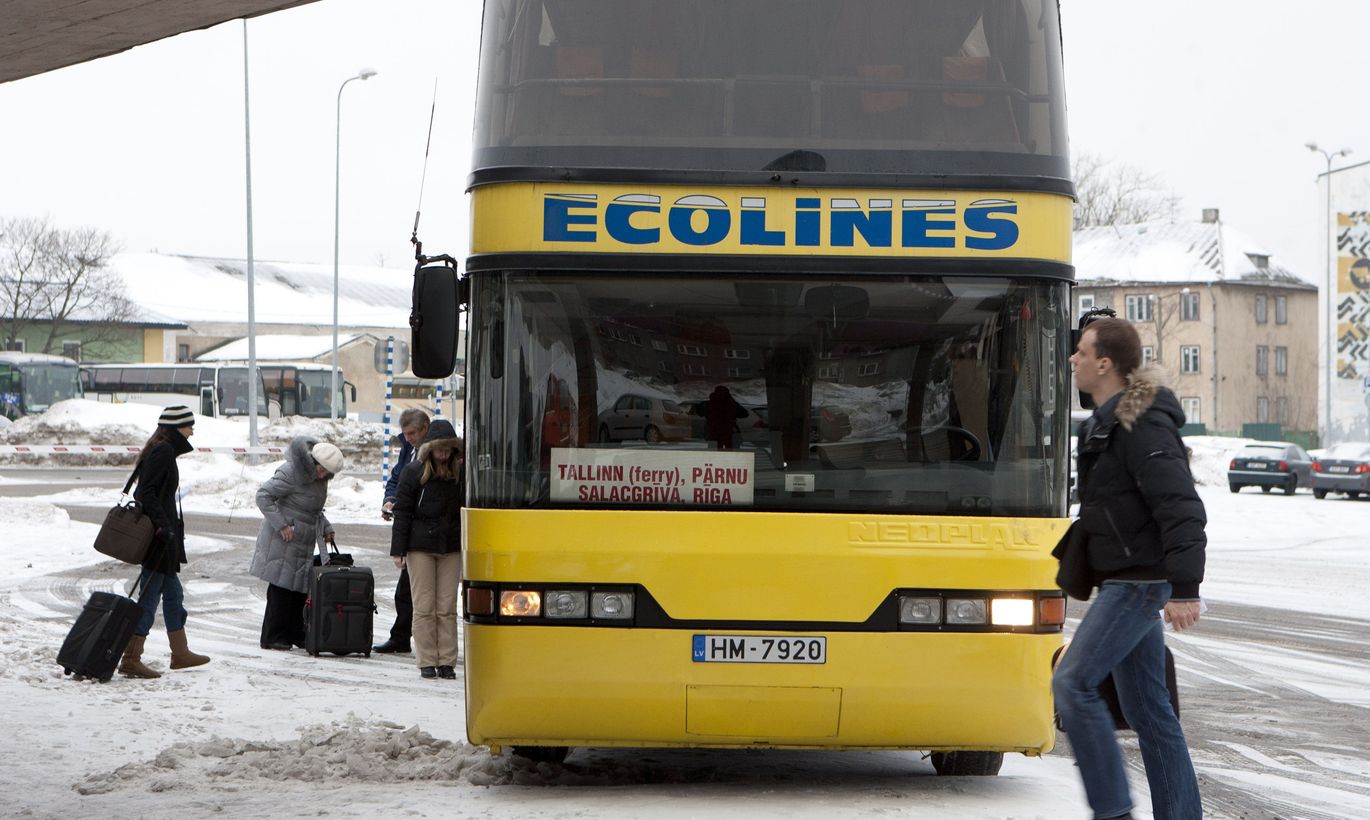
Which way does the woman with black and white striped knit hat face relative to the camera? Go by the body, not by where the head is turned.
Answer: to the viewer's right

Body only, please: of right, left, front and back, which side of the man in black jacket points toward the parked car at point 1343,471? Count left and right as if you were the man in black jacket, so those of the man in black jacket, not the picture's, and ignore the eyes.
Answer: right

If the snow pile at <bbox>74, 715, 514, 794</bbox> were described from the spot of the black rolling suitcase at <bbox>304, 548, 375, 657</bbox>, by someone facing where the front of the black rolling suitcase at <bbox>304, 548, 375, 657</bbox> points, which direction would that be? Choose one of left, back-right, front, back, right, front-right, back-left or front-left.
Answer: front

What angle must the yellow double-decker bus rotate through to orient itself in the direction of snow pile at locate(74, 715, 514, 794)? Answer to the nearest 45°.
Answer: approximately 90° to its right

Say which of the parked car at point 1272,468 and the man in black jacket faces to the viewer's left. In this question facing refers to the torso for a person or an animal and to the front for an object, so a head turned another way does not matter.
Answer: the man in black jacket

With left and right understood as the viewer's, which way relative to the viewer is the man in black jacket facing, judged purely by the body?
facing to the left of the viewer

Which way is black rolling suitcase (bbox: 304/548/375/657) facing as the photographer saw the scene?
facing the viewer
